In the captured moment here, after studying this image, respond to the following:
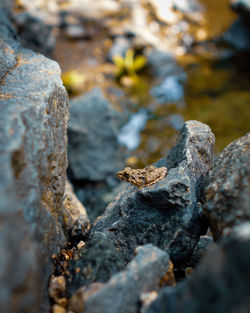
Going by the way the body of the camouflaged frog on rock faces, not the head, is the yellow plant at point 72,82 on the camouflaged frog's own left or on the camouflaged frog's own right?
on the camouflaged frog's own right

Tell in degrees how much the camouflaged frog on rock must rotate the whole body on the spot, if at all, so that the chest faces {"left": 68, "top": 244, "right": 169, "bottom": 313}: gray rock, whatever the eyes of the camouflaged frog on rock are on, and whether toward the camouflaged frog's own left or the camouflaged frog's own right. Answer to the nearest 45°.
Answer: approximately 90° to the camouflaged frog's own left

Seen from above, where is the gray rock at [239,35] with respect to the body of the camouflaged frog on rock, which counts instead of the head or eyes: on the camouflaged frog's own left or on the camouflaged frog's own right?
on the camouflaged frog's own right

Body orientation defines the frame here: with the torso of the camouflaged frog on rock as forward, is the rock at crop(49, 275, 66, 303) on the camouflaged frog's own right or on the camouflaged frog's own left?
on the camouflaged frog's own left

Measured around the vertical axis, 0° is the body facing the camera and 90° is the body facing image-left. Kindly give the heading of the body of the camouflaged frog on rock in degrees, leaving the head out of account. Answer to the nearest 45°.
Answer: approximately 90°

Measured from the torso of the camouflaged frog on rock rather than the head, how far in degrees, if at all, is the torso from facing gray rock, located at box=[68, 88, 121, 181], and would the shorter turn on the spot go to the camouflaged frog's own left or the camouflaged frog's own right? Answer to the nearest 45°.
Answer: approximately 90° to the camouflaged frog's own right

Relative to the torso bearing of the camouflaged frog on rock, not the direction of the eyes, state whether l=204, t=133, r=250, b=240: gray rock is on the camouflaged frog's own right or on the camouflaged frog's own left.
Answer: on the camouflaged frog's own left

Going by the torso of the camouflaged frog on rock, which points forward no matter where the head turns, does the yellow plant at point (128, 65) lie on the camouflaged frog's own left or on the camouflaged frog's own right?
on the camouflaged frog's own right
